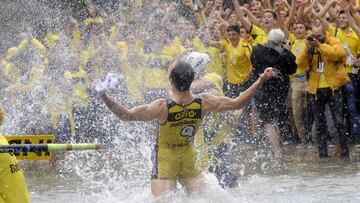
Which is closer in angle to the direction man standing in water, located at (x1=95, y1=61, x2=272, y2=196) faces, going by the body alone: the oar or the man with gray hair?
the man with gray hair

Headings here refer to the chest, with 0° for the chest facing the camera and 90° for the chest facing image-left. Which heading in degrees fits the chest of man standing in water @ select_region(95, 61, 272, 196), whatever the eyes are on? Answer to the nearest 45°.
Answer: approximately 180°

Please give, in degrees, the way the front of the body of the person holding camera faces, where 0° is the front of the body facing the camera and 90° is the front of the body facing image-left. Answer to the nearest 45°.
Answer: approximately 45°

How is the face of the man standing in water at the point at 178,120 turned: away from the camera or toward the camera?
away from the camera
